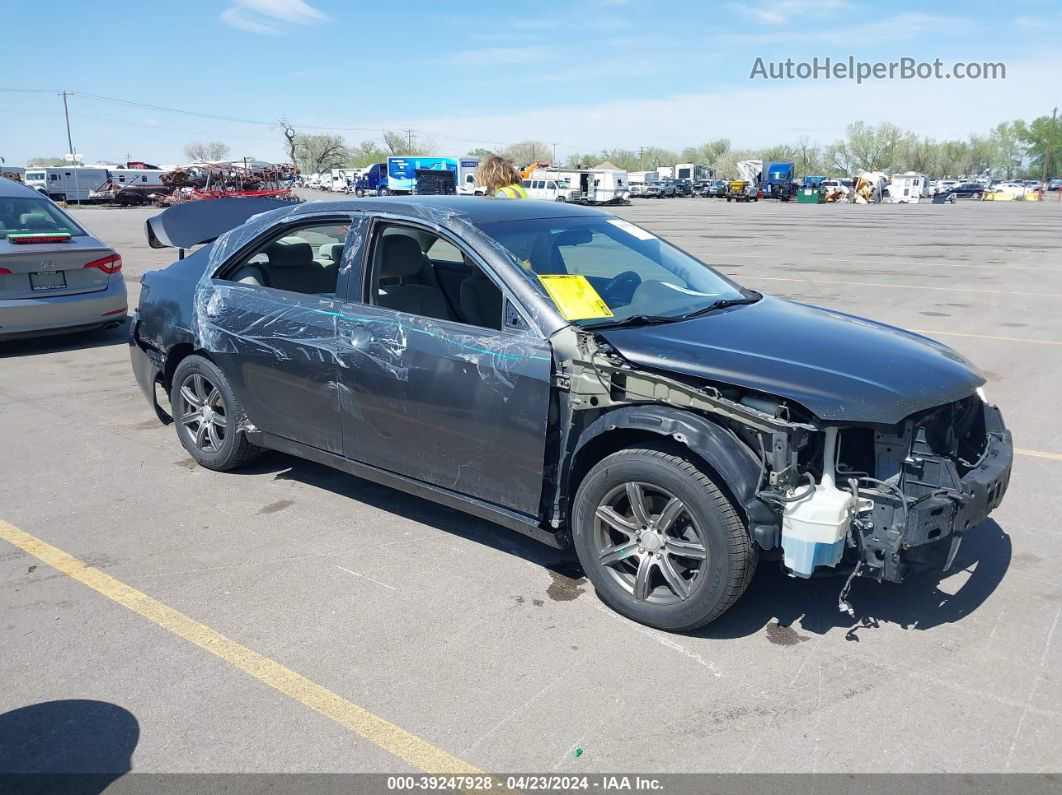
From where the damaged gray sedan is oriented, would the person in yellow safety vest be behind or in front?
behind

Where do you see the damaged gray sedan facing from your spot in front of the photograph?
facing the viewer and to the right of the viewer
